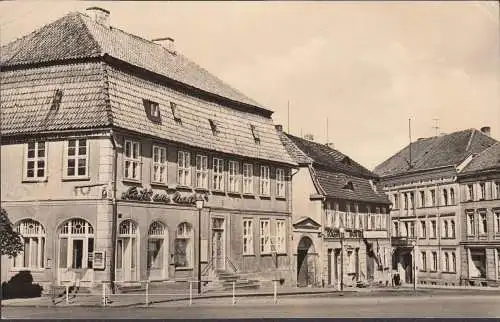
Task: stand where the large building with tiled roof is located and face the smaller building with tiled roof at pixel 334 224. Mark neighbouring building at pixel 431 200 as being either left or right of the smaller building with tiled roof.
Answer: right

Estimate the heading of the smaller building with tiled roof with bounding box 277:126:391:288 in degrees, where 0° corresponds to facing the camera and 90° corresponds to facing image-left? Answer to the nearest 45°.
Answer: approximately 315°

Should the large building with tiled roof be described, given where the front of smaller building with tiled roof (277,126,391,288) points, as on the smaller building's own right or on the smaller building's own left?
on the smaller building's own right

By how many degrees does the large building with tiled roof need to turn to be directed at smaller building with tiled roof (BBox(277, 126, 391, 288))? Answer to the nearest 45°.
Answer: approximately 90° to its left

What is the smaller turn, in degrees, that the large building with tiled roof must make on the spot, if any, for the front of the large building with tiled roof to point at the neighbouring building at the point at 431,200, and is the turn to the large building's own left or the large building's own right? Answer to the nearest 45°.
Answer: approximately 45° to the large building's own left
